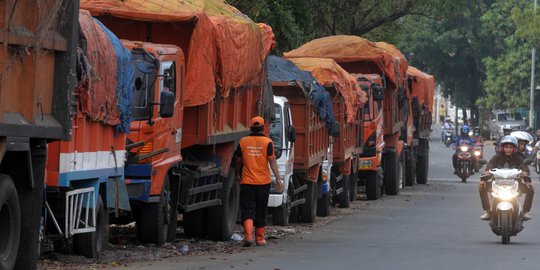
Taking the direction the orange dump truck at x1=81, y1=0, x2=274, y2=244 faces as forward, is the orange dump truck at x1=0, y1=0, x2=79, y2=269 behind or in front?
in front

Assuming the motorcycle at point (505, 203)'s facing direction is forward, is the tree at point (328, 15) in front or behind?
behind

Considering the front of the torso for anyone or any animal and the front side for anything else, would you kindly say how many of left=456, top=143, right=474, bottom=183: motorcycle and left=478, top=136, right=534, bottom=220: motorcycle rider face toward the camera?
2

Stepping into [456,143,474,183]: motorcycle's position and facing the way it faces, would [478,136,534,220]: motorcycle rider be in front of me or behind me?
in front

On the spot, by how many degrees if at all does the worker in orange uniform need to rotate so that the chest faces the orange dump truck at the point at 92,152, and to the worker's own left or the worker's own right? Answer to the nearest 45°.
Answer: approximately 135° to the worker's own left

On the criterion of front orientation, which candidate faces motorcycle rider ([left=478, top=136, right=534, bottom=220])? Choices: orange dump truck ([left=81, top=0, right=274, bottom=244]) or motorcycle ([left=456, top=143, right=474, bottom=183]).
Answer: the motorcycle

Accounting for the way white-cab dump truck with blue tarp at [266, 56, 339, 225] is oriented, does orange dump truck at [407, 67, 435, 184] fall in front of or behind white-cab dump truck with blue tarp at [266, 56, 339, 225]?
behind

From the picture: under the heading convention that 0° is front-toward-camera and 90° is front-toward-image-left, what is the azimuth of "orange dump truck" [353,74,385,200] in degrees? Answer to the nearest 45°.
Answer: approximately 45°

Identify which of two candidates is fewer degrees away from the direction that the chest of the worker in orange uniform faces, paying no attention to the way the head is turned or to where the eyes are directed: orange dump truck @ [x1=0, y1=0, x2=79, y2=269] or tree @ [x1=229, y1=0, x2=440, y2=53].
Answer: the tree
